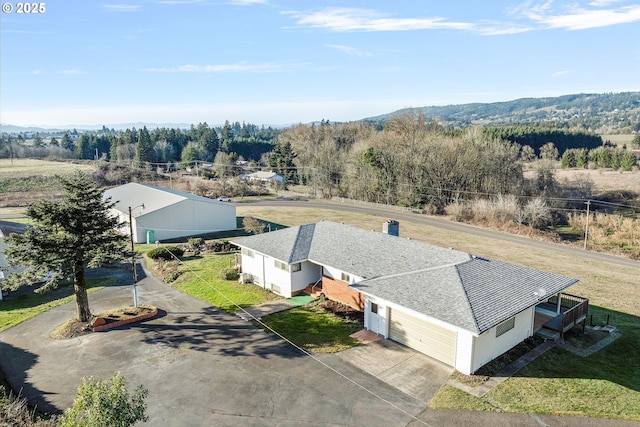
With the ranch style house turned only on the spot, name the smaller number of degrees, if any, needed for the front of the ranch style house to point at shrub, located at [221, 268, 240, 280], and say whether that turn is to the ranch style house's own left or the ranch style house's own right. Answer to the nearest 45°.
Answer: approximately 90° to the ranch style house's own right

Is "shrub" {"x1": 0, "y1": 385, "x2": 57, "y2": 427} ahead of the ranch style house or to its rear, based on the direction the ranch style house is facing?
ahead

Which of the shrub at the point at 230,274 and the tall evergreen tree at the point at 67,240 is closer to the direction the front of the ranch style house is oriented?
the tall evergreen tree

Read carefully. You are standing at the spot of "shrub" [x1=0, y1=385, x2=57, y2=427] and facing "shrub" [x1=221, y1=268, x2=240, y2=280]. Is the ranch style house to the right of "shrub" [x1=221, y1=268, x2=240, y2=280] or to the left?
right

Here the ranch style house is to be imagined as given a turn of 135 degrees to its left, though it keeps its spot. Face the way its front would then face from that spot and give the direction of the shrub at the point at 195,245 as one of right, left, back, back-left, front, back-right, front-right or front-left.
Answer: back-left

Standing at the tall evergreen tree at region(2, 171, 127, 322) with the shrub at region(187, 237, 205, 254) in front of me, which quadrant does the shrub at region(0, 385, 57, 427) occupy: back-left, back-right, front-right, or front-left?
back-right

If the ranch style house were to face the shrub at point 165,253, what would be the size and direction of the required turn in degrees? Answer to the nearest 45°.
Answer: approximately 90° to its right

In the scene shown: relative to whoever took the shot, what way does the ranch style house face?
facing the viewer and to the left of the viewer

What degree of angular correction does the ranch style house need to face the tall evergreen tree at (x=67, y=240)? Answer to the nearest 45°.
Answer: approximately 45° to its right

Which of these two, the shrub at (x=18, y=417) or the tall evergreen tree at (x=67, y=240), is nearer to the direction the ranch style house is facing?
the shrub

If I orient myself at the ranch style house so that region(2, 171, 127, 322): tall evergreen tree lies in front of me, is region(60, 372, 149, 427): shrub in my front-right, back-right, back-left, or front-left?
front-left

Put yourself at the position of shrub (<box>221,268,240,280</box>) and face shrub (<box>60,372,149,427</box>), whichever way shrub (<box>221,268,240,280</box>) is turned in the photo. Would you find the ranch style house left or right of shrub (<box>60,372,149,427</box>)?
left

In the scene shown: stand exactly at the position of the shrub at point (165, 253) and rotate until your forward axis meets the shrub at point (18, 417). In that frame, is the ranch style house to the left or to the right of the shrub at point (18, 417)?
left

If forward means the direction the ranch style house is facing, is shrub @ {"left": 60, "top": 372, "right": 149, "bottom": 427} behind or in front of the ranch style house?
in front
